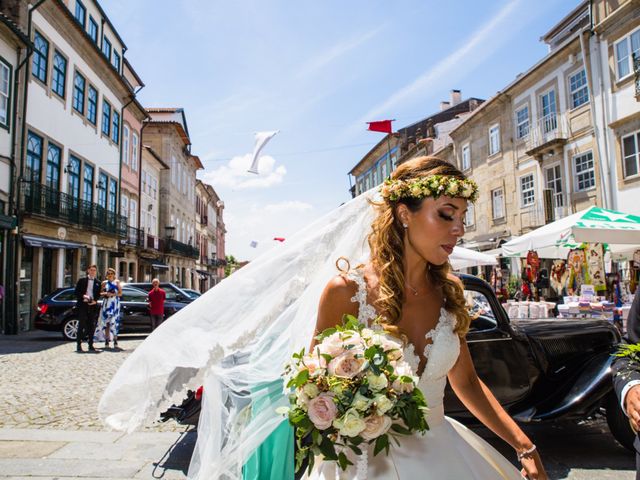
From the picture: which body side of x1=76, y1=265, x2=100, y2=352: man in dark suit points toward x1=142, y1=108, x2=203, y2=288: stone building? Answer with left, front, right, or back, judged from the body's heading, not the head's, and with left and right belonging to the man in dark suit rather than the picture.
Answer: back

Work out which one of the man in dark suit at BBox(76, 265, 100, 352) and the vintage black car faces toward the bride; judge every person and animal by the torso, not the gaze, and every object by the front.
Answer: the man in dark suit

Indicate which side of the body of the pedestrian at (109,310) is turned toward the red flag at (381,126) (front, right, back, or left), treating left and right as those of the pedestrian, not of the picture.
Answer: left

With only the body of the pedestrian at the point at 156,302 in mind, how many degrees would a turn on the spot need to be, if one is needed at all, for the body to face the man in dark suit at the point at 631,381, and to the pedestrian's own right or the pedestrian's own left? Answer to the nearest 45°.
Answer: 0° — they already face them

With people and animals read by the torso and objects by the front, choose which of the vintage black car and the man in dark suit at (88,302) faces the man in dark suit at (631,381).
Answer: the man in dark suit at (88,302)

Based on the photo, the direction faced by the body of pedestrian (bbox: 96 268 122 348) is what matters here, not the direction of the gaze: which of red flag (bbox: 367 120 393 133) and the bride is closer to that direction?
the bride

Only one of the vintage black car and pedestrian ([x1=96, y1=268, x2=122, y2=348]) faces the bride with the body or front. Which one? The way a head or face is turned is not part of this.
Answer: the pedestrian

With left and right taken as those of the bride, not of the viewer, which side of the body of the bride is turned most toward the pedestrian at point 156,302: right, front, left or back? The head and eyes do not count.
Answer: back

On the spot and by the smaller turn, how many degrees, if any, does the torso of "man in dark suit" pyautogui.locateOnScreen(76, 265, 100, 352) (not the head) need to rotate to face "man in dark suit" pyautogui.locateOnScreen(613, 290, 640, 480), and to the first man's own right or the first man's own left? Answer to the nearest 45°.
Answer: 0° — they already face them

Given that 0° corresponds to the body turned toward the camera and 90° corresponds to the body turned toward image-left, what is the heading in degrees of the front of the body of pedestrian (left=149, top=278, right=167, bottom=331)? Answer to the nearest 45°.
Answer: approximately 0°

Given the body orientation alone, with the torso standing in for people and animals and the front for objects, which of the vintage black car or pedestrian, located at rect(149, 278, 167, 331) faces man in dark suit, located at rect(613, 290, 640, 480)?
the pedestrian
